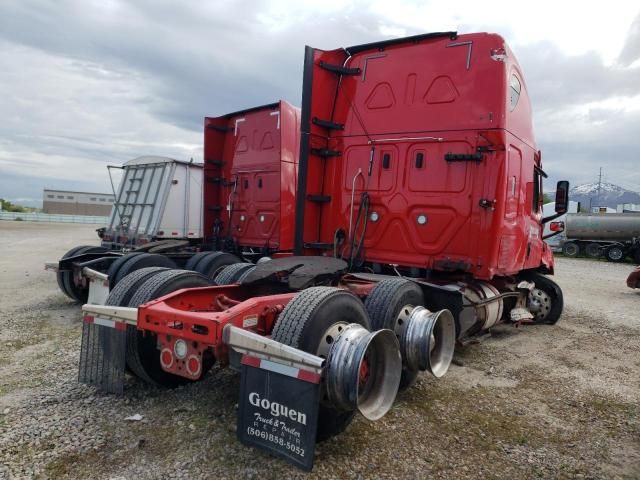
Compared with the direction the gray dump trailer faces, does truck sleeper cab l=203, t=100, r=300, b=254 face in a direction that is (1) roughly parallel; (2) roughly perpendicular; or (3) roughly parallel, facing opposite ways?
roughly parallel

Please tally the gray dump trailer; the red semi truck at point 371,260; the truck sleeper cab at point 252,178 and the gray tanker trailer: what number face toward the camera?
0

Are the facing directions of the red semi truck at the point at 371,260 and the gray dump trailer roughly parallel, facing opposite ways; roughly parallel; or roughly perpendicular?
roughly parallel

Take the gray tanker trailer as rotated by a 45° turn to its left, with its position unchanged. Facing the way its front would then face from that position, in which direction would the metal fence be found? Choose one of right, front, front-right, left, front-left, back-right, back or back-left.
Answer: back-left

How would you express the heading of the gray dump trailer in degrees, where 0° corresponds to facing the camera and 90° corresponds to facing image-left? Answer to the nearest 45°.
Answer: approximately 225°

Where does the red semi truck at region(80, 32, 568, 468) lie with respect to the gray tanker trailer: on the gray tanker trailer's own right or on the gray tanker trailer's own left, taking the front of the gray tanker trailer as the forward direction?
on the gray tanker trailer's own right

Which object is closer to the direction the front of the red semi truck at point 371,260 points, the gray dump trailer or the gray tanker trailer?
the gray tanker trailer

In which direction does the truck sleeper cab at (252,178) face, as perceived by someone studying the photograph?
facing away from the viewer and to the right of the viewer

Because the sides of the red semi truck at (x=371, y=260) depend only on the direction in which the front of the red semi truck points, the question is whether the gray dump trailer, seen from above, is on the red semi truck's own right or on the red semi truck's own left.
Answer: on the red semi truck's own left

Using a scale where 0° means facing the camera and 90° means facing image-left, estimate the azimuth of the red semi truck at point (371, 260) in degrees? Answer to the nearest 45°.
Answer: approximately 225°

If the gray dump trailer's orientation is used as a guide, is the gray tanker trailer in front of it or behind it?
in front

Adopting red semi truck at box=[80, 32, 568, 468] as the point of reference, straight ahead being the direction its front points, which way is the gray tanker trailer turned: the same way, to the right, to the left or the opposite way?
to the right

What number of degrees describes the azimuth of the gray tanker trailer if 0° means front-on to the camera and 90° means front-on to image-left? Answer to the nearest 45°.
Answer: approximately 270°

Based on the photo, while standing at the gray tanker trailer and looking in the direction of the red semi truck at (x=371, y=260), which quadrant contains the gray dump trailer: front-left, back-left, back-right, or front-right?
front-right

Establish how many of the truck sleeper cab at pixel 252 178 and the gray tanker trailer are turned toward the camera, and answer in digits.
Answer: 0

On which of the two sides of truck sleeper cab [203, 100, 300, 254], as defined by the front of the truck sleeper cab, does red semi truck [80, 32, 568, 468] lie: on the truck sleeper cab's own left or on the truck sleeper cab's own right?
on the truck sleeper cab's own right
